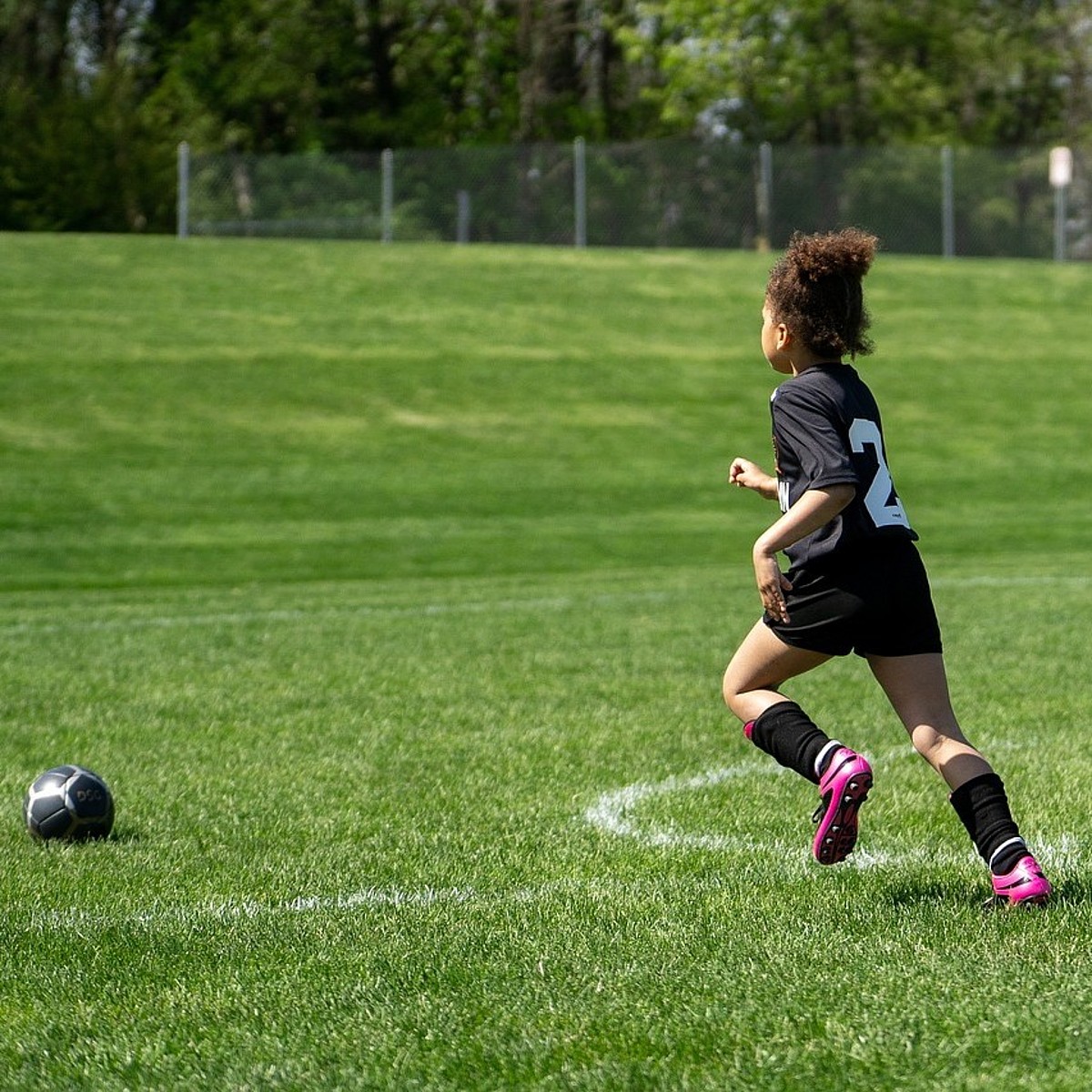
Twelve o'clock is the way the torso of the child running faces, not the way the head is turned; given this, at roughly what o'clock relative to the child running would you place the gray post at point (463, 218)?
The gray post is roughly at 1 o'clock from the child running.

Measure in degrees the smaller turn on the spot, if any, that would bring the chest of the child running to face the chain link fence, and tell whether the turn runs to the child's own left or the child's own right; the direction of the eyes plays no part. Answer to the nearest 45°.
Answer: approximately 45° to the child's own right

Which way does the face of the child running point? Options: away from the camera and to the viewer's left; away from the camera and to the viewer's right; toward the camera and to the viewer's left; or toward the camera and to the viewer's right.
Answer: away from the camera and to the viewer's left

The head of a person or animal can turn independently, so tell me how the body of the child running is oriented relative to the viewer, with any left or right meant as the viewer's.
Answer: facing away from the viewer and to the left of the viewer
